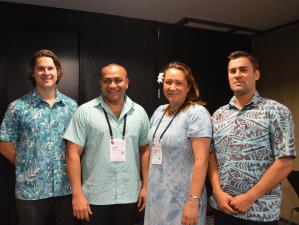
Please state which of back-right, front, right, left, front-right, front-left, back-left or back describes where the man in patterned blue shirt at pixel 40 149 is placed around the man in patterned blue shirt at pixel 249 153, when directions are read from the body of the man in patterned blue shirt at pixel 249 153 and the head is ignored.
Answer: front-right

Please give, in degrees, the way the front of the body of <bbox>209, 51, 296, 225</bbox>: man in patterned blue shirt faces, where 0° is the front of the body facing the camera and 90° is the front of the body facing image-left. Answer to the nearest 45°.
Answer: approximately 45°

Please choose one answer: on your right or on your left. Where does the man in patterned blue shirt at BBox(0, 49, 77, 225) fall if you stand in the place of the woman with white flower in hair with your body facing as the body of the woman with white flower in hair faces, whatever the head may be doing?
on your right

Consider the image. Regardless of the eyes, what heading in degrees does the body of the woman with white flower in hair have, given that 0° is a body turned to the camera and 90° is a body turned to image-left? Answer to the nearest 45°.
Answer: approximately 45°

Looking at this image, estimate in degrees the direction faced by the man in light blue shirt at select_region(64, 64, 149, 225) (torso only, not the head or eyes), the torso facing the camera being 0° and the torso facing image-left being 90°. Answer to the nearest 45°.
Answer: approximately 0°
